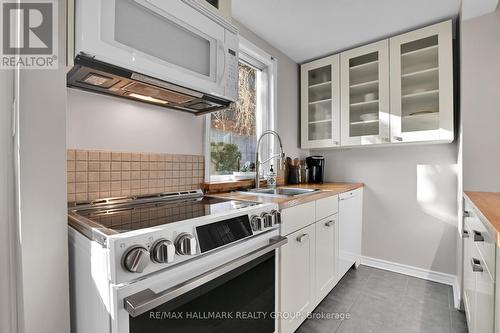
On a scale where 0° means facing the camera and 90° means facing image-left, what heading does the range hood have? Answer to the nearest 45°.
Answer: approximately 315°

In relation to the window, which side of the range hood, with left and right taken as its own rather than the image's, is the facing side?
left

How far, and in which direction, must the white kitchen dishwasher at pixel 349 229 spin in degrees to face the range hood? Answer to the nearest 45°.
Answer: approximately 90° to its right

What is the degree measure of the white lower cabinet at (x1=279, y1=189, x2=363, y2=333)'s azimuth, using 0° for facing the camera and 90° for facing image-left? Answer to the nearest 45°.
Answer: approximately 315°

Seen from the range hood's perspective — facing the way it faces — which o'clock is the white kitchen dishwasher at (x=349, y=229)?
The white kitchen dishwasher is roughly at 10 o'clock from the range hood.

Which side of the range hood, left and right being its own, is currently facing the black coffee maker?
left
